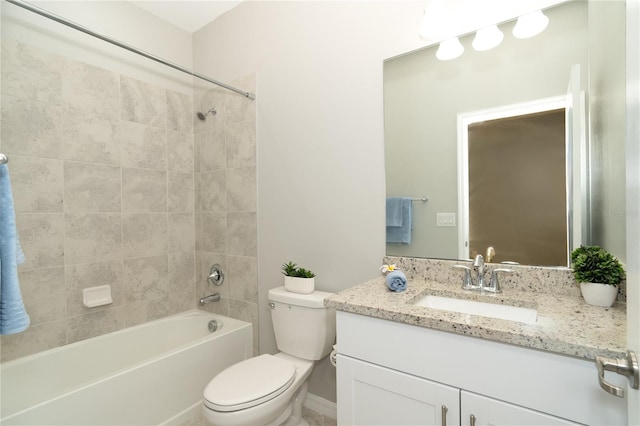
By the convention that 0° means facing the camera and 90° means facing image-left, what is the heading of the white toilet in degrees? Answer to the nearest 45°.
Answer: approximately 45°

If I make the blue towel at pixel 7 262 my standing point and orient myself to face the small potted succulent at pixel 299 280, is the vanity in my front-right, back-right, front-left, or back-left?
front-right

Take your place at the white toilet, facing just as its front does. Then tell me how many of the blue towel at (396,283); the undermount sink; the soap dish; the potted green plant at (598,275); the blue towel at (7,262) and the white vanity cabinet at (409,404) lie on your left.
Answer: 4

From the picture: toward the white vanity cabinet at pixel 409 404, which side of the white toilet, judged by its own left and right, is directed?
left

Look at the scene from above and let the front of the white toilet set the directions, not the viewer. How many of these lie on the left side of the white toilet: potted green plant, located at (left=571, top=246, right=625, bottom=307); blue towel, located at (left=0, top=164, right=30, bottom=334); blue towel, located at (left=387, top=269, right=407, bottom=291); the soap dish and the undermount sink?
3

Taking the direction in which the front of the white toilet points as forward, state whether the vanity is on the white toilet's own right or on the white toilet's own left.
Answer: on the white toilet's own left

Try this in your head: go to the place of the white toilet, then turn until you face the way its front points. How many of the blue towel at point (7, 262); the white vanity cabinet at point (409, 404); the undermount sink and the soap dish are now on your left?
2

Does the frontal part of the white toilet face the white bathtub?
no

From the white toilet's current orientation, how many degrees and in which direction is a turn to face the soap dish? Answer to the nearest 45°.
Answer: approximately 90° to its right

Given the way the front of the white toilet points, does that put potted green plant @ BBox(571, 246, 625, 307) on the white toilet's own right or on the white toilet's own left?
on the white toilet's own left

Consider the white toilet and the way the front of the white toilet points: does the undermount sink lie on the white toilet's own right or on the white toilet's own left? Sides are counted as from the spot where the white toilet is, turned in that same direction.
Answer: on the white toilet's own left

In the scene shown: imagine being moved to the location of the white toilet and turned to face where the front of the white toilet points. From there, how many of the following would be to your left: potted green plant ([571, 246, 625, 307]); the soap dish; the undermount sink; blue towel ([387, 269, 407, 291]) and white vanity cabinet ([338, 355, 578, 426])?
4
